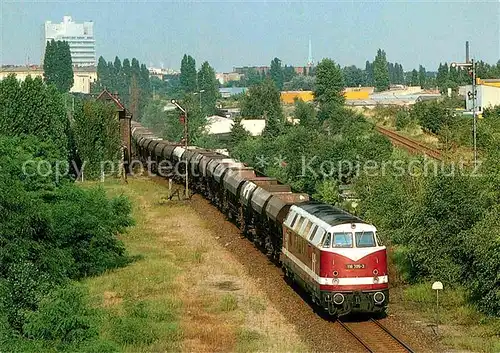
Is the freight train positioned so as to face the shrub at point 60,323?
no

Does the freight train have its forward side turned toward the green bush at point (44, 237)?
no

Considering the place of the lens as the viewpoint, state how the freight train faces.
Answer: facing the viewer and to the right of the viewer
